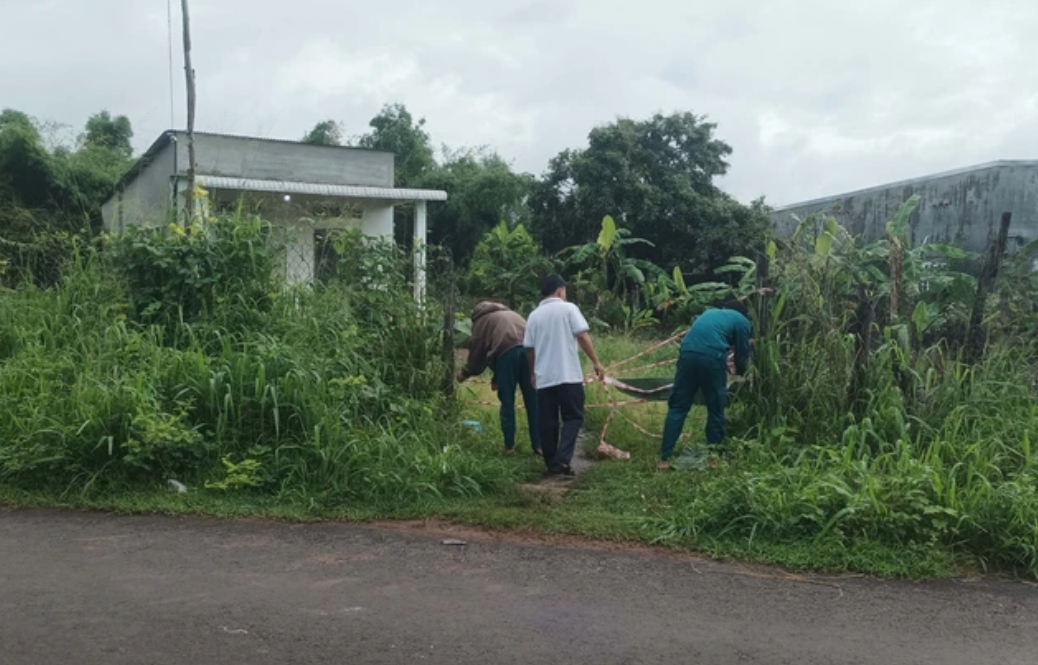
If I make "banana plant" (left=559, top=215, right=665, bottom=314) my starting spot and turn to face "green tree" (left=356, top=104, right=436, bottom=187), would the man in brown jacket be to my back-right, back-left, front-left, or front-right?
back-left

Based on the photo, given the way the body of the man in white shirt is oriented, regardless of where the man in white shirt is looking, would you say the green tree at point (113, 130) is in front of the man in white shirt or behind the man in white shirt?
in front

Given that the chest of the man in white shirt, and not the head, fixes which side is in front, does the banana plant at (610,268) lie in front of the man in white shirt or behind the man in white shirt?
in front

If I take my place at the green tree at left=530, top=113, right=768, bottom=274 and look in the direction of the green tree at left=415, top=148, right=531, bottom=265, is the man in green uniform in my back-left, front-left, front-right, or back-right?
back-left

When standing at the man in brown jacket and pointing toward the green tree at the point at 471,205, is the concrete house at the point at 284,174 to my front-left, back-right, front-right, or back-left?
front-left

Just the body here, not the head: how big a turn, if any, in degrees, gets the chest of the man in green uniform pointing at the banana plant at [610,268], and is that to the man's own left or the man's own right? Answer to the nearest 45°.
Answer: approximately 45° to the man's own left

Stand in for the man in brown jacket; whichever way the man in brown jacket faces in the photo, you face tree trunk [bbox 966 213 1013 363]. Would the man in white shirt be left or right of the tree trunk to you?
right

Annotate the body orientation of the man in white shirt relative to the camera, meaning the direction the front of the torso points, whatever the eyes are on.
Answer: away from the camera

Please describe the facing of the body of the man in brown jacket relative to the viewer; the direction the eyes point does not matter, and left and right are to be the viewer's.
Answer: facing away from the viewer and to the left of the viewer

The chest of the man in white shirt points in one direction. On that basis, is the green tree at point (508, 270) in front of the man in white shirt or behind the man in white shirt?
in front

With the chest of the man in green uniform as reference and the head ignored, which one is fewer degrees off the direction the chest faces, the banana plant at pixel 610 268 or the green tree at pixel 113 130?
the banana plant

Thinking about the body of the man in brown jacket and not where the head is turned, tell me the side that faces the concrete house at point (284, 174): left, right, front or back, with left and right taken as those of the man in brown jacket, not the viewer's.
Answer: front

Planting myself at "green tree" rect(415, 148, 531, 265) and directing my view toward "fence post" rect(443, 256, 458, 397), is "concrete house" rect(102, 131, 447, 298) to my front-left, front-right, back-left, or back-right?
front-right

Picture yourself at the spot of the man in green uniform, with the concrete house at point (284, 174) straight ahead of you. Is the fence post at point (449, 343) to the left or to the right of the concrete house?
left

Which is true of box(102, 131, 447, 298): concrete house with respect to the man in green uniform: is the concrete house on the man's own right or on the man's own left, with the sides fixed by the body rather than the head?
on the man's own left

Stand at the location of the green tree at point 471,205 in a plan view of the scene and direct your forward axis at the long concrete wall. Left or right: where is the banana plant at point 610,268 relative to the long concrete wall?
right

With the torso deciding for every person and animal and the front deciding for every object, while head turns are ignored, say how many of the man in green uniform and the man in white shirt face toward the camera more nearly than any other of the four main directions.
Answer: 0

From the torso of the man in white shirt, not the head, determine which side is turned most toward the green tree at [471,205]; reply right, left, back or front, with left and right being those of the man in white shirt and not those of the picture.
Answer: front

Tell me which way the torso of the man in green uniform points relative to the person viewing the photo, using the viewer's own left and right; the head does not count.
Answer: facing away from the viewer and to the right of the viewer
